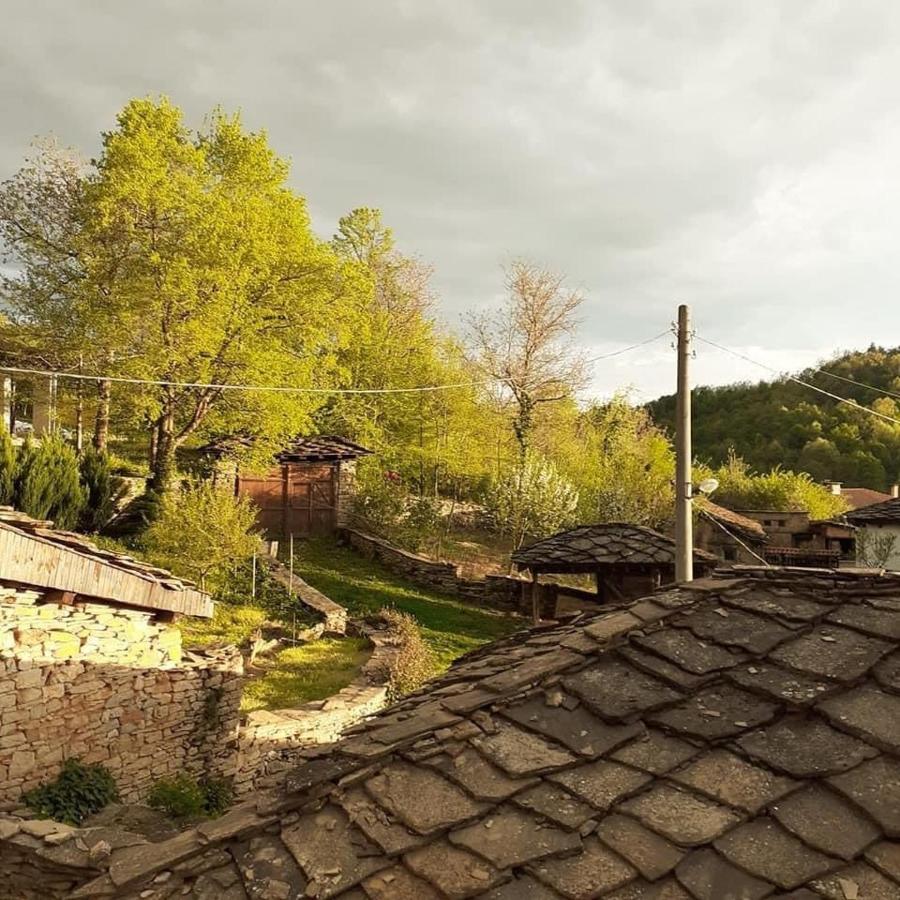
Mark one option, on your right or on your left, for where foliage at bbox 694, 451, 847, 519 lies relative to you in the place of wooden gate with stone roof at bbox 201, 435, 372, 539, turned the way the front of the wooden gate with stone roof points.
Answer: on your left

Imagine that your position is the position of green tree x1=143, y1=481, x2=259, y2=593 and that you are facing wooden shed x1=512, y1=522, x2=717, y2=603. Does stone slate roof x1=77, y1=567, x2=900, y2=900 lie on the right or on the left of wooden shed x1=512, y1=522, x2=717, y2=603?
right

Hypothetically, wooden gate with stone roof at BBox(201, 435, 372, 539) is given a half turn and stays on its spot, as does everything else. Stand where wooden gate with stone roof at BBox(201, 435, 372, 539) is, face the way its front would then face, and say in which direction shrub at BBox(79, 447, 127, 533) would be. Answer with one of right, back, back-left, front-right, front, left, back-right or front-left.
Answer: back-left

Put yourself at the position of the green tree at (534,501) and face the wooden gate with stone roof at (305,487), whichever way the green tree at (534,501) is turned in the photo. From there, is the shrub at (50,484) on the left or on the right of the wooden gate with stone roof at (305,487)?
left

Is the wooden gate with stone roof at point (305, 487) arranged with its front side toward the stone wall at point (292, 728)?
yes

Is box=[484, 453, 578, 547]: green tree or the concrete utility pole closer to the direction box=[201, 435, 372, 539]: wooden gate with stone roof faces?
the concrete utility pole

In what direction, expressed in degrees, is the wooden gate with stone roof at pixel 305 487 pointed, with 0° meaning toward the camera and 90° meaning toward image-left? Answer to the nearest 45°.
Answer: approximately 0°

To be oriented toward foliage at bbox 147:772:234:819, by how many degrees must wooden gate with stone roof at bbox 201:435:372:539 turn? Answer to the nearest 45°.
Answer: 0° — it already faces it

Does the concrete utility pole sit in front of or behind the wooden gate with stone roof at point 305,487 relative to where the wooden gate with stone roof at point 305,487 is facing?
in front
